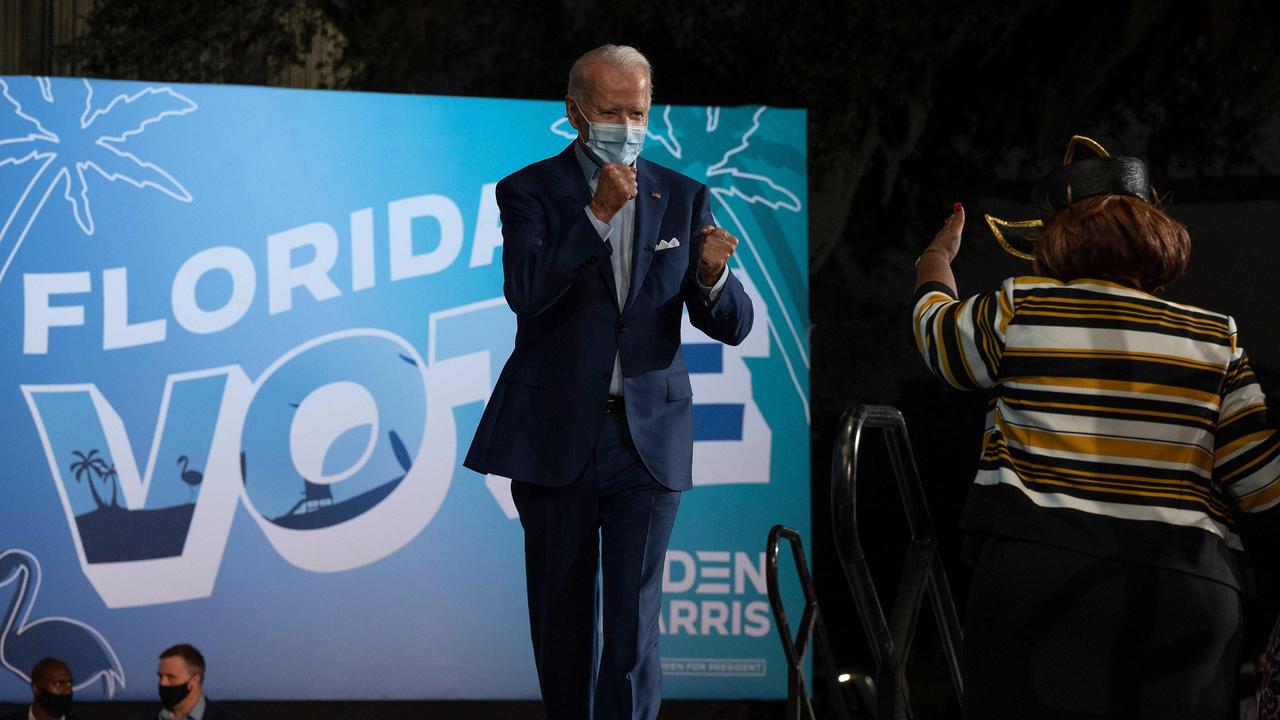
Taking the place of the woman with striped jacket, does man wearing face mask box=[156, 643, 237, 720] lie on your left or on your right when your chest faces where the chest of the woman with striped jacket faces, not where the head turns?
on your left

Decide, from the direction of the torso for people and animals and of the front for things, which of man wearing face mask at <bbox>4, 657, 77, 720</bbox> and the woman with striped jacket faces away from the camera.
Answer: the woman with striped jacket

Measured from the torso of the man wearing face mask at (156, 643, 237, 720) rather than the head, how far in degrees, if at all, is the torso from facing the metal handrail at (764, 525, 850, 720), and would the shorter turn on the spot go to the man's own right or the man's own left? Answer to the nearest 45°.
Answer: approximately 90° to the man's own left

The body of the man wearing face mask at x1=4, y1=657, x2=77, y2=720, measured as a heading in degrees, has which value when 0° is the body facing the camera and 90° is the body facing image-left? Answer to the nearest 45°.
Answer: approximately 315°

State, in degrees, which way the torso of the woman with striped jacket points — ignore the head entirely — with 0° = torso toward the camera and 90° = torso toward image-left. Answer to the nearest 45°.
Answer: approximately 180°

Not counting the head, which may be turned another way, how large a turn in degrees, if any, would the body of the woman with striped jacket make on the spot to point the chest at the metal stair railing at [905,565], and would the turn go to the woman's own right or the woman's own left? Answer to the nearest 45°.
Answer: approximately 45° to the woman's own left
